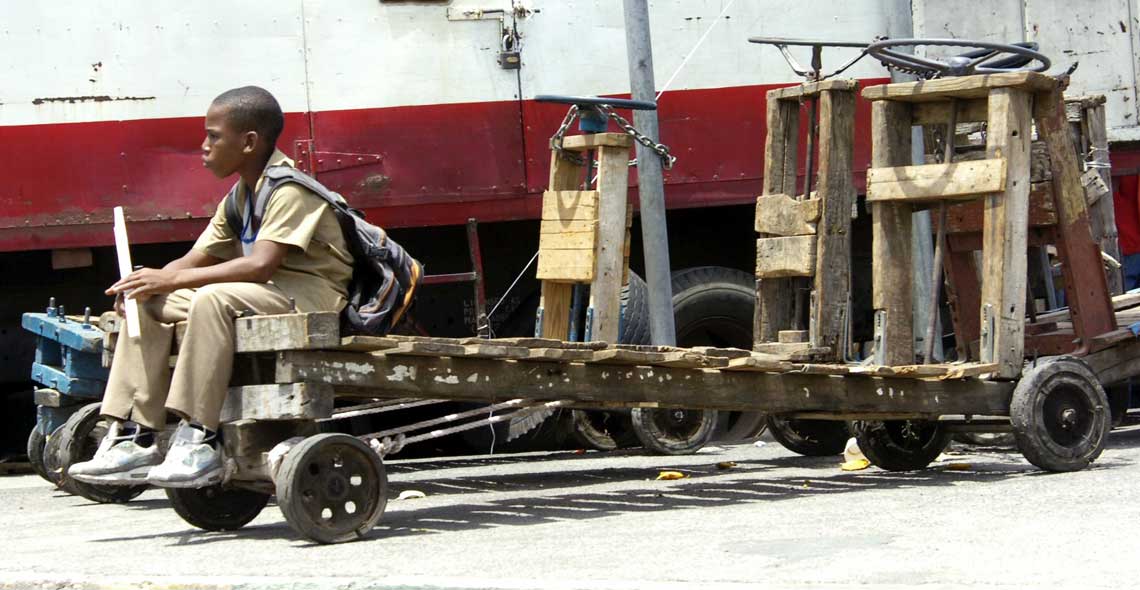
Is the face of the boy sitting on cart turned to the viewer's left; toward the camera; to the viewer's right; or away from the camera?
to the viewer's left

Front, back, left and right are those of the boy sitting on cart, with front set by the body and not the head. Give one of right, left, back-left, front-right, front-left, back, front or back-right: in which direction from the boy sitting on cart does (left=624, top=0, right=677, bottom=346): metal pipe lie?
back-right

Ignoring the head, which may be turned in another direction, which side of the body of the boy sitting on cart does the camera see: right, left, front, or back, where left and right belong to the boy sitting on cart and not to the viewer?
left
